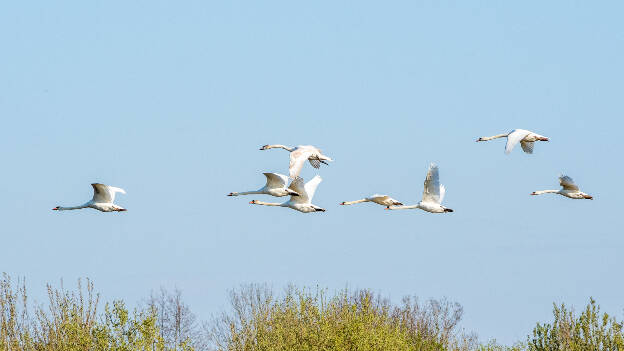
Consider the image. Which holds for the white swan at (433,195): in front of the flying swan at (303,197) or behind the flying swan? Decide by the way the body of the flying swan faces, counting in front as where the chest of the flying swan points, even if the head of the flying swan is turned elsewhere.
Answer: behind

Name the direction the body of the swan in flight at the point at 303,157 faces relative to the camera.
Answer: to the viewer's left

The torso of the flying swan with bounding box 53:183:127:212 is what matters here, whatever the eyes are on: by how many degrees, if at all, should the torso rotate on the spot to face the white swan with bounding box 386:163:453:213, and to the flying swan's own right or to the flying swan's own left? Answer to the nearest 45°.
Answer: approximately 180°

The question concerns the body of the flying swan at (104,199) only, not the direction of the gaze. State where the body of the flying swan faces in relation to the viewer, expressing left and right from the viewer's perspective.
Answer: facing to the left of the viewer

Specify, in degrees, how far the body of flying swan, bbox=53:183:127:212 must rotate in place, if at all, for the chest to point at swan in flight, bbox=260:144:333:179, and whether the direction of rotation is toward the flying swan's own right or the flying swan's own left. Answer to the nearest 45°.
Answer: approximately 135° to the flying swan's own left

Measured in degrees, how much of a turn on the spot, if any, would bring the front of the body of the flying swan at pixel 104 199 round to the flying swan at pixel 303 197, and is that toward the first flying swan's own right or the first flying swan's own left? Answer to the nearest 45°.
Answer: approximately 180°

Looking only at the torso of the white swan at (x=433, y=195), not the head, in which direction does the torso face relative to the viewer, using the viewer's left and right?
facing to the left of the viewer

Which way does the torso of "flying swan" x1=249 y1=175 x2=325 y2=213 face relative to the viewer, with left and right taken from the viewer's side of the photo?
facing to the left of the viewer
